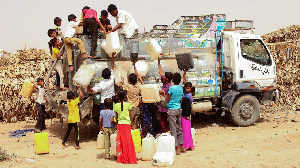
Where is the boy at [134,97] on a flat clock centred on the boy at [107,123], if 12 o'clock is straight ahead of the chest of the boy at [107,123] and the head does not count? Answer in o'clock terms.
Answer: the boy at [134,97] is roughly at 1 o'clock from the boy at [107,123].

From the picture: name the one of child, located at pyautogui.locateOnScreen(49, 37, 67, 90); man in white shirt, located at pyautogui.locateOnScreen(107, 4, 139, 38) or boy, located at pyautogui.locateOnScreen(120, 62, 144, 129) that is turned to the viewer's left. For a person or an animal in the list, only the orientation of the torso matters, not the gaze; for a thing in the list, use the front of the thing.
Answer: the man in white shirt

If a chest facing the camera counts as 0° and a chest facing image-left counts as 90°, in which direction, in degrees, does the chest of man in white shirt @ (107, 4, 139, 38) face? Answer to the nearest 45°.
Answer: approximately 90°

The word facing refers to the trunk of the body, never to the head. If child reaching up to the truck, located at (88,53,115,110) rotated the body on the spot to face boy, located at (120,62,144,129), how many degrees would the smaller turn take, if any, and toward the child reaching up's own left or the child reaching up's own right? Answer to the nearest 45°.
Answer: approximately 135° to the child reaching up's own right

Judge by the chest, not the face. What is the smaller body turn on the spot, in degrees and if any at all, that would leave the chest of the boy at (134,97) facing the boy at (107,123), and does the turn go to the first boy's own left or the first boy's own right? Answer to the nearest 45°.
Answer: approximately 135° to the first boy's own left

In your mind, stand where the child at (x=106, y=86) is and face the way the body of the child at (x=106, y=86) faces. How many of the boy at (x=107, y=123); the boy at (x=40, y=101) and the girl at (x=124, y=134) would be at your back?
2

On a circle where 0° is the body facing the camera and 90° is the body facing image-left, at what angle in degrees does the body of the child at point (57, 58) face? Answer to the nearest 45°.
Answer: approximately 270°

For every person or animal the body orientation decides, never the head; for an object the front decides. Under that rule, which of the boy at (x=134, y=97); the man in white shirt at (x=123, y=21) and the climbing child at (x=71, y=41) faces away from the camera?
the boy

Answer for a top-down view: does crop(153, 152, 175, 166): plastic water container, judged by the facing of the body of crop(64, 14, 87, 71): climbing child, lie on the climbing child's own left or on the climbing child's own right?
on the climbing child's own right

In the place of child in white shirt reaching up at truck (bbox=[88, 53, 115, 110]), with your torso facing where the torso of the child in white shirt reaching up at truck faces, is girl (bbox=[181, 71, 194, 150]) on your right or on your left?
on your right

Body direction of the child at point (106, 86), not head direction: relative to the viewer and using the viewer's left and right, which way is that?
facing away from the viewer

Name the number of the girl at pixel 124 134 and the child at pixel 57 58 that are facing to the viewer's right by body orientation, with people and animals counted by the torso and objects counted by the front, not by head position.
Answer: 1
